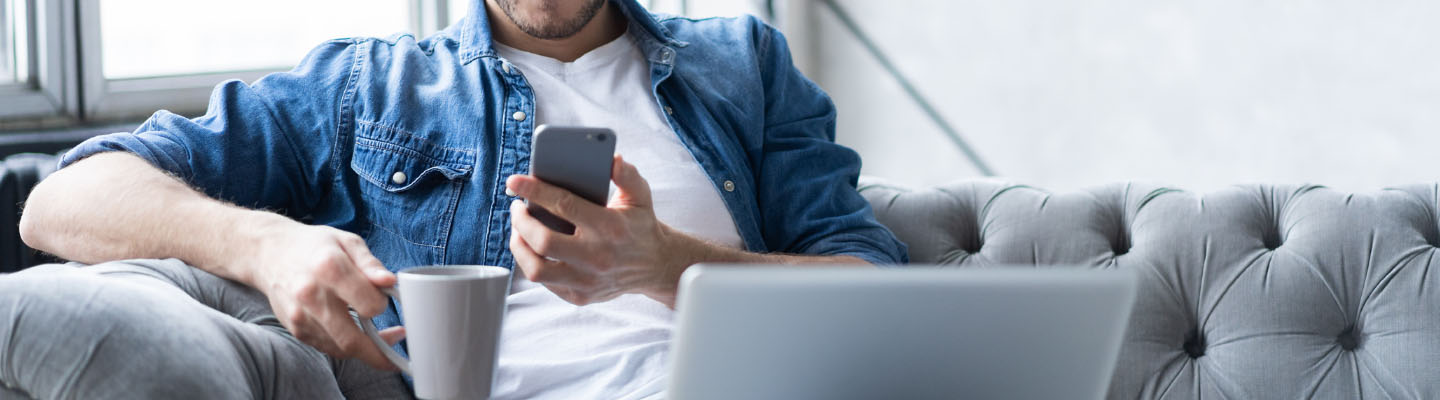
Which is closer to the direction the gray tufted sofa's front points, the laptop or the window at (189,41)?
the laptop

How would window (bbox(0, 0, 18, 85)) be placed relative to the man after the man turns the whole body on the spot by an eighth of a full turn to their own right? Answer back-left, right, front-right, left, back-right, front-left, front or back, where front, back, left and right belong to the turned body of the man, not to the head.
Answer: right

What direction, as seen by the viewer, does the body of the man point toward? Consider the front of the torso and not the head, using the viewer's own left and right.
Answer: facing the viewer

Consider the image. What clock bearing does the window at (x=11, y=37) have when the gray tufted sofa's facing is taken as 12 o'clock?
The window is roughly at 3 o'clock from the gray tufted sofa.

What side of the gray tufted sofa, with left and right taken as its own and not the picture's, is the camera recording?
front

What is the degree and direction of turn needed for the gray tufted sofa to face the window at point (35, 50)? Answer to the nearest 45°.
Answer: approximately 90° to its right

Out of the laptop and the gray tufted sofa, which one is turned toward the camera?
the gray tufted sofa

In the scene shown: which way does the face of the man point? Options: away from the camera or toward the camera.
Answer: toward the camera

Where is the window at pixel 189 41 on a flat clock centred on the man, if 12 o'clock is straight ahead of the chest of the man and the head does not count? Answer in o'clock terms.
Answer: The window is roughly at 5 o'clock from the man.

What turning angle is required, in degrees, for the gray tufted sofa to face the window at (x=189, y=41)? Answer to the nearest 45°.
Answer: approximately 90° to its right

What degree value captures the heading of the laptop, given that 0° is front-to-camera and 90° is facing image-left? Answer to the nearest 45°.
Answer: approximately 180°

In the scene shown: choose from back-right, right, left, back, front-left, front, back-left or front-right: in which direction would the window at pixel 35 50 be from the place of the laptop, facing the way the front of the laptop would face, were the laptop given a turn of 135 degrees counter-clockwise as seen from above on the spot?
right

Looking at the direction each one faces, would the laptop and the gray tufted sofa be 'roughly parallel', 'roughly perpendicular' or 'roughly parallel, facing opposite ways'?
roughly parallel, facing opposite ways

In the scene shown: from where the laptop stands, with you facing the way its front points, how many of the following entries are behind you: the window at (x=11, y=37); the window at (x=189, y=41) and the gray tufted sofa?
0
